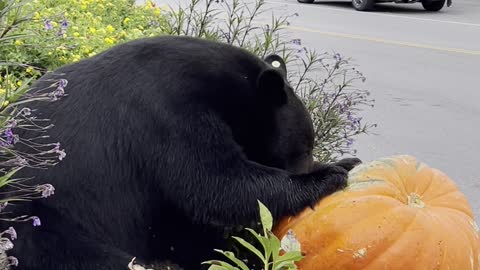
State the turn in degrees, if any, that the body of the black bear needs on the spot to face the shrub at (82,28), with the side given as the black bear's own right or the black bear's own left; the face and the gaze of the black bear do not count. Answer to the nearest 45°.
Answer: approximately 90° to the black bear's own left

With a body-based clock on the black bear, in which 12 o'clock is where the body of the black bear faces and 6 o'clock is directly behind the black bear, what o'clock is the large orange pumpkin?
The large orange pumpkin is roughly at 12 o'clock from the black bear.

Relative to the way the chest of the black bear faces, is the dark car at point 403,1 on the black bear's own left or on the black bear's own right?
on the black bear's own left

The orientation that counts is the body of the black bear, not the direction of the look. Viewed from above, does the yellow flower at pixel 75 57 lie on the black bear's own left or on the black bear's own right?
on the black bear's own left

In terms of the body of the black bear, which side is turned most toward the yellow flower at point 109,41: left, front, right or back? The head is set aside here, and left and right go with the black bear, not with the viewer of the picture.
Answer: left

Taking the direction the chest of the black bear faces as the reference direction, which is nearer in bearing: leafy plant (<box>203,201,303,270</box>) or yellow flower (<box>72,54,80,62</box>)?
the leafy plant

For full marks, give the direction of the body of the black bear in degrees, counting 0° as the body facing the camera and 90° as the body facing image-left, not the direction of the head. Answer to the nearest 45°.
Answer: approximately 270°

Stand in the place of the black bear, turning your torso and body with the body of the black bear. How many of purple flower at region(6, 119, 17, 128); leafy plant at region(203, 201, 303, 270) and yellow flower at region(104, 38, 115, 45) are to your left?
1

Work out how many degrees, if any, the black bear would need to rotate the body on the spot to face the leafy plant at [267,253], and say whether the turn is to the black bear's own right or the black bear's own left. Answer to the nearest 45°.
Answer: approximately 45° to the black bear's own right
